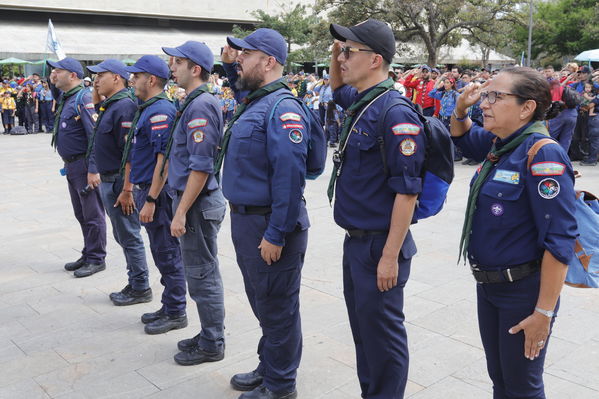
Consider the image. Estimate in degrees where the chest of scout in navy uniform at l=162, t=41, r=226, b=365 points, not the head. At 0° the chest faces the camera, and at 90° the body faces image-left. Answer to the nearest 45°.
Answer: approximately 90°

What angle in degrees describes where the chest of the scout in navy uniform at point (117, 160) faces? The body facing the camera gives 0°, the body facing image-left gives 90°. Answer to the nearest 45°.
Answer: approximately 90°

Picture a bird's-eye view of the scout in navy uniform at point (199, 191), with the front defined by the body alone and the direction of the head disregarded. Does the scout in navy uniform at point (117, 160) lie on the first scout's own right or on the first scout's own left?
on the first scout's own right

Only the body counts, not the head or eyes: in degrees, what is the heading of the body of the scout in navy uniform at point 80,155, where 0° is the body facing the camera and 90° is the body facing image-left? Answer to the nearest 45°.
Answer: approximately 90°

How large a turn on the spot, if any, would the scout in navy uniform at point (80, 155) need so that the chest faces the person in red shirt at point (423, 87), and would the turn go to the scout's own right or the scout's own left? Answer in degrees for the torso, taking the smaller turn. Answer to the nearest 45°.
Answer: approximately 135° to the scout's own right

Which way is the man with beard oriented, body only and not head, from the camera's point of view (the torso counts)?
to the viewer's left

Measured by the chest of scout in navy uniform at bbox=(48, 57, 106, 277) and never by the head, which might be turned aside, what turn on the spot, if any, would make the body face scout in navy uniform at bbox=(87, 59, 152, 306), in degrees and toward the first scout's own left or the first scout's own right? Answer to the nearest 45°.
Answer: approximately 90° to the first scout's own left

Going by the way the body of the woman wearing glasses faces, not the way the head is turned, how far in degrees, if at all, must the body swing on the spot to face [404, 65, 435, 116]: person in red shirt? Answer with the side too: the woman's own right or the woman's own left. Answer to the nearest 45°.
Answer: approximately 135° to the woman's own right

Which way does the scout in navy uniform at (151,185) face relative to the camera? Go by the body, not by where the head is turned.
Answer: to the viewer's left

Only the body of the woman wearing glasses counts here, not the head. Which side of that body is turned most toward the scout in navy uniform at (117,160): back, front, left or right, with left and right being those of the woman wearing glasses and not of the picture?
right

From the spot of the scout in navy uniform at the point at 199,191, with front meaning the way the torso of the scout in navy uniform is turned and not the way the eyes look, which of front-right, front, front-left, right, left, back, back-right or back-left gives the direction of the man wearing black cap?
back-left

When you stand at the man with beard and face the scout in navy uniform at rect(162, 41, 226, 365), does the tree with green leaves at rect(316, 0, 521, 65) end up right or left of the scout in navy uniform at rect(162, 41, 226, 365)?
right

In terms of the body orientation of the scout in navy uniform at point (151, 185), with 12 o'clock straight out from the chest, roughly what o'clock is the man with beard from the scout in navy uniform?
The man with beard is roughly at 8 o'clock from the scout in navy uniform.
